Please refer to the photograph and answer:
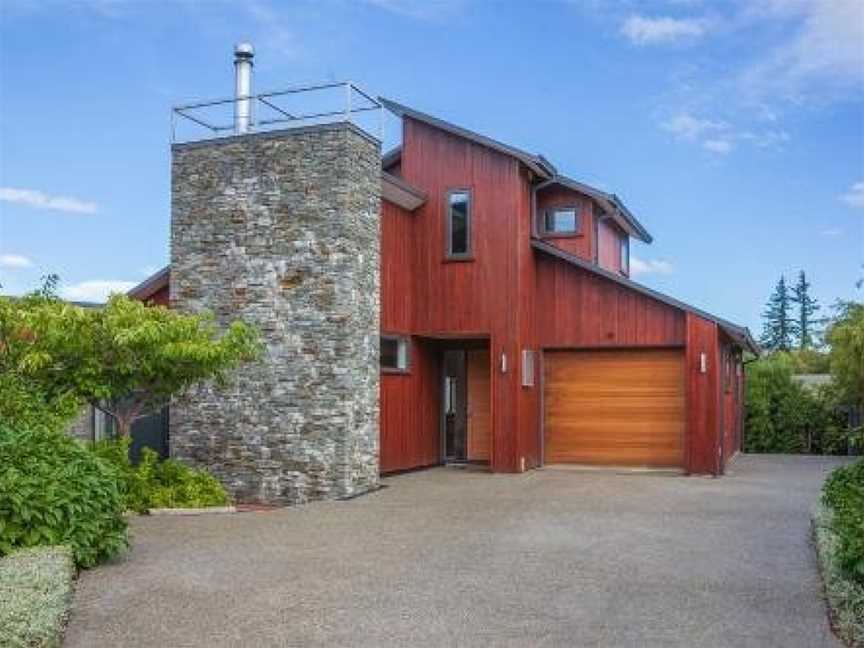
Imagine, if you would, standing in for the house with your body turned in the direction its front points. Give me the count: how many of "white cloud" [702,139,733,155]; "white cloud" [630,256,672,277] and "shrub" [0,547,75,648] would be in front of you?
1

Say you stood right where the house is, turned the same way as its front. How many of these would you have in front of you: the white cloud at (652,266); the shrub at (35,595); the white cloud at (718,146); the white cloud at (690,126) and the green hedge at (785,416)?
1

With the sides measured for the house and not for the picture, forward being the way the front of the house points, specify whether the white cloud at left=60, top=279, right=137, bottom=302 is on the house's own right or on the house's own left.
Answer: on the house's own right

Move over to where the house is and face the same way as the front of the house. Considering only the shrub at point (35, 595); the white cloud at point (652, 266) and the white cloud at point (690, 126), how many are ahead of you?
1

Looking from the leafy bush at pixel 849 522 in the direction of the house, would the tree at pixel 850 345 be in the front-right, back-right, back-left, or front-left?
front-right

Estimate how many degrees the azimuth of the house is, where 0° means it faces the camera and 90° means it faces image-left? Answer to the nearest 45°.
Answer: approximately 0°

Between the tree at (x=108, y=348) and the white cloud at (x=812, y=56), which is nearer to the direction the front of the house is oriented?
the tree

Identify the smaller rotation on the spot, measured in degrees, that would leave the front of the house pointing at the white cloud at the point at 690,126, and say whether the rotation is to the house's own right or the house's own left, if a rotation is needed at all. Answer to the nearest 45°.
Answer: approximately 135° to the house's own left

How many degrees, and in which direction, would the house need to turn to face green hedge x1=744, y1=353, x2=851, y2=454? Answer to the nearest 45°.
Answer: approximately 135° to its left
